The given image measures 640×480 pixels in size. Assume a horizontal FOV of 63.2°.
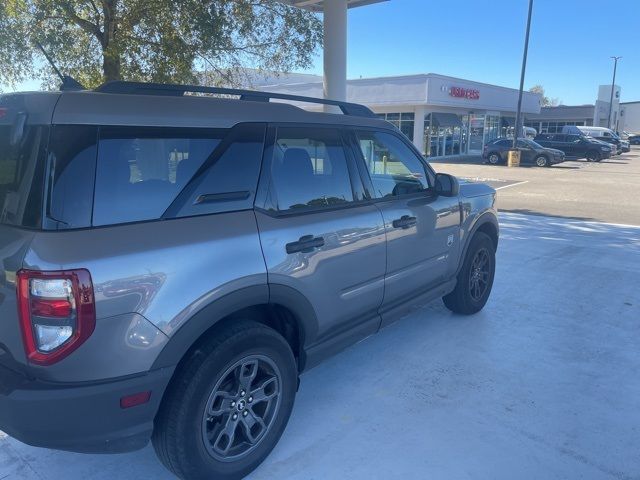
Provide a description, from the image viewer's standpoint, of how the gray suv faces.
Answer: facing away from the viewer and to the right of the viewer

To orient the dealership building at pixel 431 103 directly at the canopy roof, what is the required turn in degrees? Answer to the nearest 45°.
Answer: approximately 45° to its right

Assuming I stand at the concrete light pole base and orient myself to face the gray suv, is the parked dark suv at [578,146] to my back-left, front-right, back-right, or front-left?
back-left

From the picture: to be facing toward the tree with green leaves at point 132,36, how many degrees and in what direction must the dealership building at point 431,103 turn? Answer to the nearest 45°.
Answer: approximately 45° to its right
